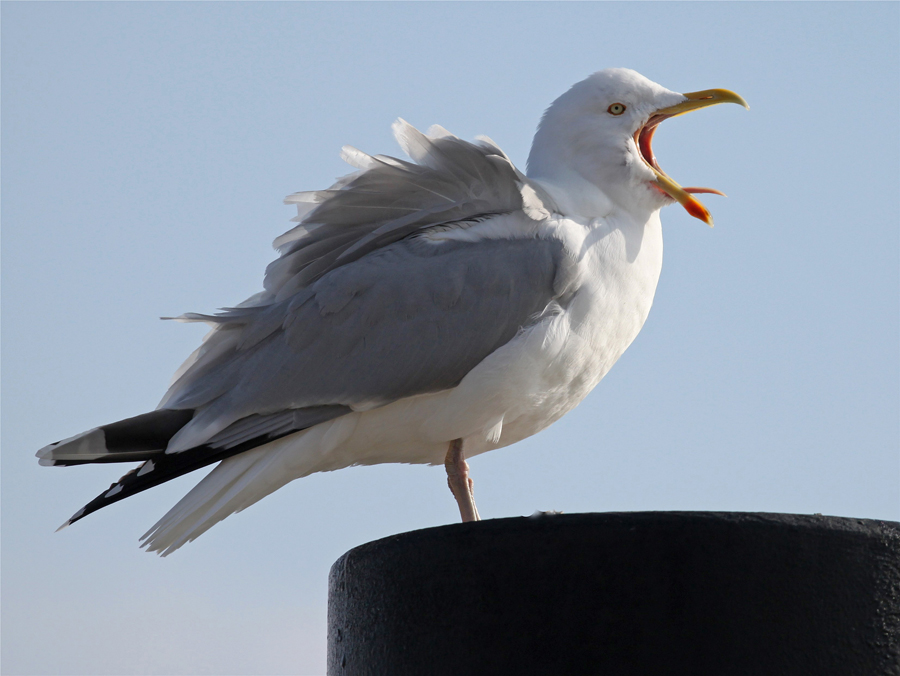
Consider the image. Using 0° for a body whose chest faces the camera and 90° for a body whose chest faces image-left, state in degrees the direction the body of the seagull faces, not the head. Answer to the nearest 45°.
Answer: approximately 270°
